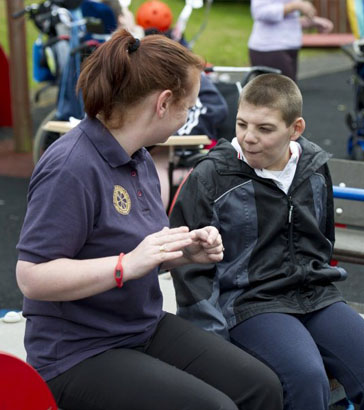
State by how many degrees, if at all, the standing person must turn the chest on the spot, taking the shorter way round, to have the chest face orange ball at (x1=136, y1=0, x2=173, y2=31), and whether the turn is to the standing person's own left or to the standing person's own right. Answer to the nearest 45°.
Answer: approximately 135° to the standing person's own right
